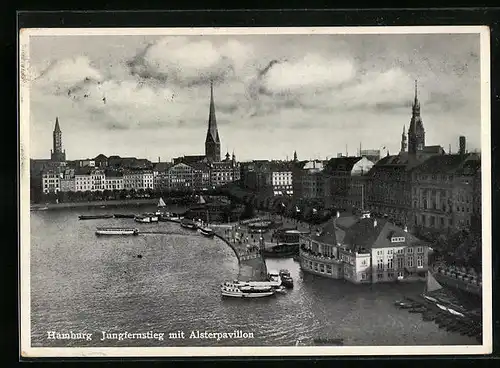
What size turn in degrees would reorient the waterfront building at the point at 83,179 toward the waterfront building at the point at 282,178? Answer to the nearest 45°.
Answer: approximately 90° to its left

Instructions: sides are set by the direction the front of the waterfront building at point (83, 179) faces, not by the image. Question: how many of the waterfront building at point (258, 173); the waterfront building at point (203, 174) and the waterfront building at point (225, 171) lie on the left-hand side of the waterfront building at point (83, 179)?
3

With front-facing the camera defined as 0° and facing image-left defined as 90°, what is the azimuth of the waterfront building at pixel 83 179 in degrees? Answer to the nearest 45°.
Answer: approximately 0°

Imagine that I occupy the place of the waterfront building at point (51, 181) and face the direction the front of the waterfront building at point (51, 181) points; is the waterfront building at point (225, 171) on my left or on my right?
on my left

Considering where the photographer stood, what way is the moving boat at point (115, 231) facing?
facing to the left of the viewer
